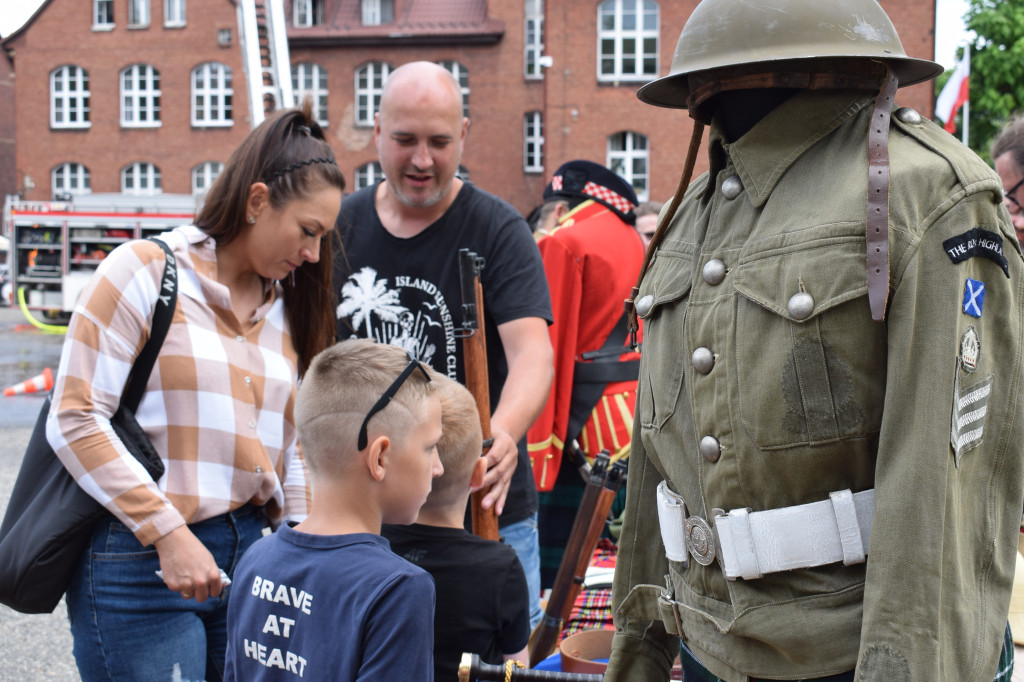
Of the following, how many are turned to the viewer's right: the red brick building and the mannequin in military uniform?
0

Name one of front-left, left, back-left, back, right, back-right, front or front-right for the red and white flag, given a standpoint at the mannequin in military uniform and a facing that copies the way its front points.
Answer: back-right

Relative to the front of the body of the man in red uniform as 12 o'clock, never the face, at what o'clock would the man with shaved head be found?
The man with shaved head is roughly at 8 o'clock from the man in red uniform.

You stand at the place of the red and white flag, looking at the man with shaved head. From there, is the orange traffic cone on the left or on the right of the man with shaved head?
right

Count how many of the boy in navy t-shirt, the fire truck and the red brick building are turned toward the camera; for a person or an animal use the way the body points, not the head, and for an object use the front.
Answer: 1

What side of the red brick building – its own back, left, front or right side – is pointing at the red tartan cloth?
front

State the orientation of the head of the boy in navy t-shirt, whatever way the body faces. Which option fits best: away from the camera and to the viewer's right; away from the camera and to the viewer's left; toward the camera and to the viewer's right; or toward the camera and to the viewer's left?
away from the camera and to the viewer's right

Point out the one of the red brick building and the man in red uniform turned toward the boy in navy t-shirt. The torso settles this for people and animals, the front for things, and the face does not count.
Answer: the red brick building

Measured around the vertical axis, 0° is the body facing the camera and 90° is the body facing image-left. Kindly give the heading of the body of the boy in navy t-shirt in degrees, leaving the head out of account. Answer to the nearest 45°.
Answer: approximately 225°

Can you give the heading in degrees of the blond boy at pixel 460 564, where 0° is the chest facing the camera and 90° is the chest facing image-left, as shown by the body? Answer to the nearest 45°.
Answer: approximately 225°

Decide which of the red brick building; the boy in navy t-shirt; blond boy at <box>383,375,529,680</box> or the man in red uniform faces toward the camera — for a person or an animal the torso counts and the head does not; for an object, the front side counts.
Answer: the red brick building

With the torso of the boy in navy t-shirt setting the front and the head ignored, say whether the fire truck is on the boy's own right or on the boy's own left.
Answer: on the boy's own left
